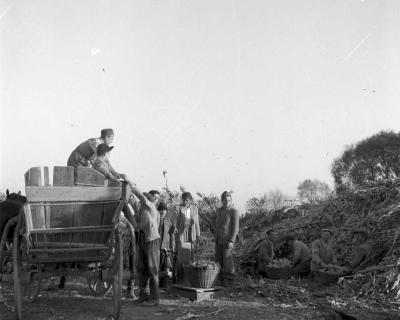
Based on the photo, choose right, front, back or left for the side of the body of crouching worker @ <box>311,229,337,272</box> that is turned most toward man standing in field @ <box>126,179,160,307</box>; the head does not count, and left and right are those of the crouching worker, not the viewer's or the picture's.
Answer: right

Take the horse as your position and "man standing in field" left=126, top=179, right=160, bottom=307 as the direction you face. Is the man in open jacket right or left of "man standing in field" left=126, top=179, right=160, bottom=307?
left

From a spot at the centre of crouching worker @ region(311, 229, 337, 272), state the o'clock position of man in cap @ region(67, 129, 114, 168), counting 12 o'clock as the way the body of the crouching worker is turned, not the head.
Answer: The man in cap is roughly at 3 o'clock from the crouching worker.

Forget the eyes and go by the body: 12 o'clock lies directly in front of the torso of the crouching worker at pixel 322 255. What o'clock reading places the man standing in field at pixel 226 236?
The man standing in field is roughly at 4 o'clock from the crouching worker.

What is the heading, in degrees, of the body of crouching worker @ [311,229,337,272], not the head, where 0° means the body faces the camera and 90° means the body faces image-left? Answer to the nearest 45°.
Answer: approximately 315°

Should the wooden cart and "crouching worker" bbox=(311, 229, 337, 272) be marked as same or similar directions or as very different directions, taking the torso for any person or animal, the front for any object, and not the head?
very different directions

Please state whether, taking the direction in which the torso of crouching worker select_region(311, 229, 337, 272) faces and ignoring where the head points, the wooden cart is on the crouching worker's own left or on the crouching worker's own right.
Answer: on the crouching worker's own right

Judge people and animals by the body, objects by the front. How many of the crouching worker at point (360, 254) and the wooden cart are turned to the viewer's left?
1
